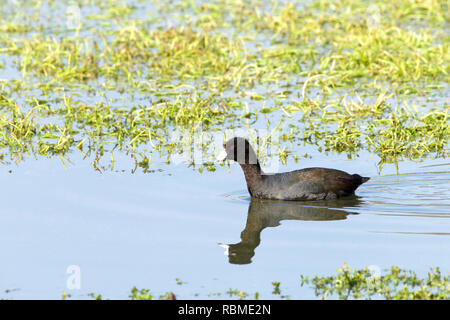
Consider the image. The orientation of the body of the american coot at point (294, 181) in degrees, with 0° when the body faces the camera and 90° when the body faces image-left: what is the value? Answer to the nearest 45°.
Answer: approximately 90°
